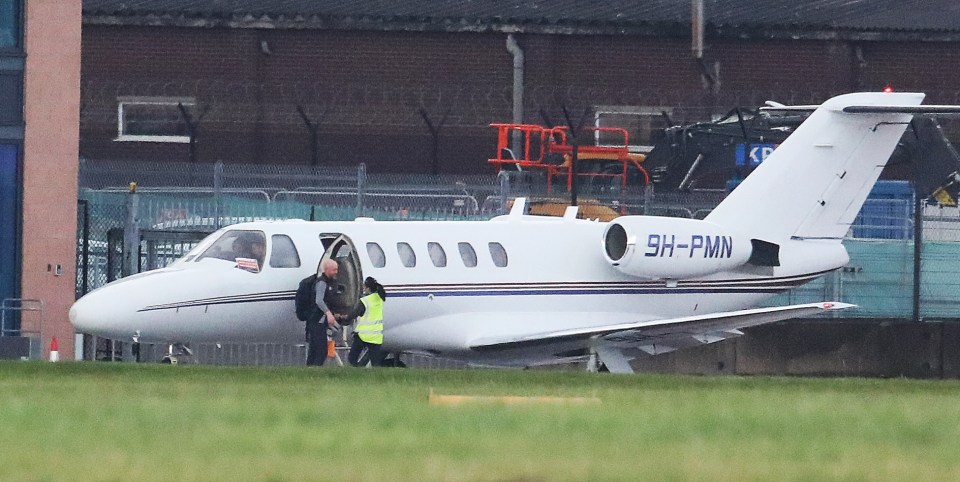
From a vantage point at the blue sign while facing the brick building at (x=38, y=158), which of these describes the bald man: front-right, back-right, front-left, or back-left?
front-left

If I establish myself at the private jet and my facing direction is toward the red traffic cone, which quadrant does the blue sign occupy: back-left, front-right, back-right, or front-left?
back-right

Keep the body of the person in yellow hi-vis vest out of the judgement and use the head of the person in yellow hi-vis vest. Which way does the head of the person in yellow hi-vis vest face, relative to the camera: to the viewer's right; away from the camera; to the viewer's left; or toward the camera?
to the viewer's left

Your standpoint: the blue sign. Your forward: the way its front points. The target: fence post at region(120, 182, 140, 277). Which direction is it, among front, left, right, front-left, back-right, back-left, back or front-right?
front-right

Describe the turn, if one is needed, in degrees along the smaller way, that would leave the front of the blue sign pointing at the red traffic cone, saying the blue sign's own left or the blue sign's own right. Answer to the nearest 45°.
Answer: approximately 45° to the blue sign's own right

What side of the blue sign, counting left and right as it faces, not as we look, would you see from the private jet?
front

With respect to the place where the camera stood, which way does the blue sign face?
facing the viewer

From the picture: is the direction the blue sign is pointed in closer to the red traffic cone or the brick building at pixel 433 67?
the red traffic cone
